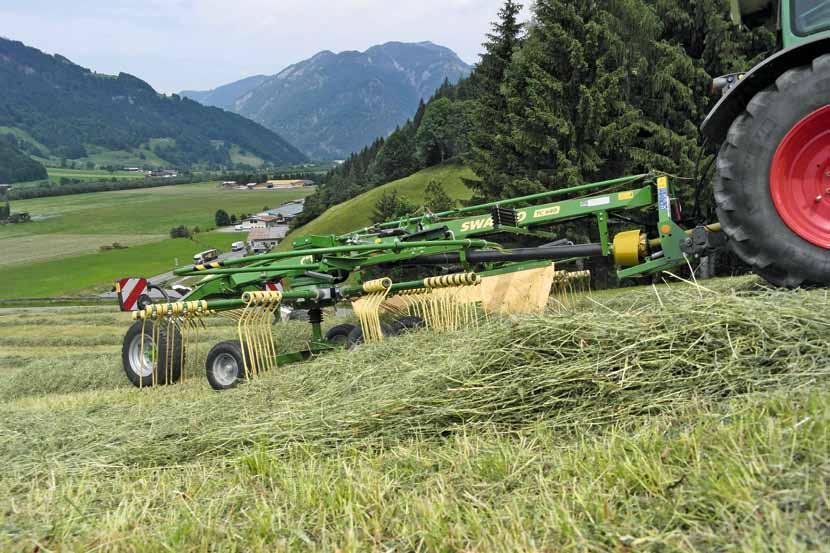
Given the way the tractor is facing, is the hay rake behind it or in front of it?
behind

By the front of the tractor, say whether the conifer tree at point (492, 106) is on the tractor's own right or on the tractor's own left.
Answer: on the tractor's own left

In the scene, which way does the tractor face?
to the viewer's right

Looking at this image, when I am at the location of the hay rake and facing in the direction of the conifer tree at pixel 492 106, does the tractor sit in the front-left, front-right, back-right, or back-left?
back-right
